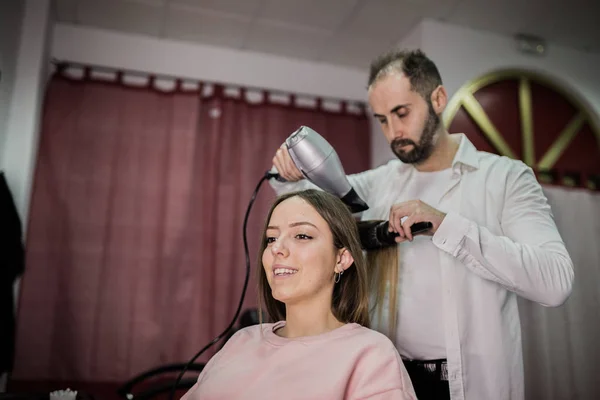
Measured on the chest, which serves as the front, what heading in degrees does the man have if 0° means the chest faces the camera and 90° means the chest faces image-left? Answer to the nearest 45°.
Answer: approximately 45°

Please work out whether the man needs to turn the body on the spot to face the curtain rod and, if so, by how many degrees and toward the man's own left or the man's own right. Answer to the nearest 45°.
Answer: approximately 90° to the man's own right

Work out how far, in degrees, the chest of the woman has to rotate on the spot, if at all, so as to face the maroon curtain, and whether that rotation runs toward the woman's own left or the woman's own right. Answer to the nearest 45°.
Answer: approximately 90° to the woman's own right

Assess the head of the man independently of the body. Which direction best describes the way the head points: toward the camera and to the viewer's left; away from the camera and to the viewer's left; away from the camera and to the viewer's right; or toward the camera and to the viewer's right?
toward the camera and to the viewer's left

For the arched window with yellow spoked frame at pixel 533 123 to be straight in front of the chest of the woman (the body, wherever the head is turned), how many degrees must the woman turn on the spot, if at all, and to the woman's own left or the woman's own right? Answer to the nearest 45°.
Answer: approximately 180°

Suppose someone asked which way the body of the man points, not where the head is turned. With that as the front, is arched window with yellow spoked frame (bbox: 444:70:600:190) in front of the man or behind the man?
behind

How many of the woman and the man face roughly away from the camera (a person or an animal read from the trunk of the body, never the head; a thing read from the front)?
0

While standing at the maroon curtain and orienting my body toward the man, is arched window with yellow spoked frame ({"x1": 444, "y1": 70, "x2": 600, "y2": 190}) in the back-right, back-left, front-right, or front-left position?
front-left

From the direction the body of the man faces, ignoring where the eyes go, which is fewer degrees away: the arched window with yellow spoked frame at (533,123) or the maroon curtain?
the maroon curtain

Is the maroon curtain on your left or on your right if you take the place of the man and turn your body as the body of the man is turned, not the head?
on your right

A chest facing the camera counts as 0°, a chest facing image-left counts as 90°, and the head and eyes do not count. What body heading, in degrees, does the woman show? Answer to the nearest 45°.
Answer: approximately 45°

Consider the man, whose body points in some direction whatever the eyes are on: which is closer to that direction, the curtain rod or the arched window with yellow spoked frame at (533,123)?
the curtain rod
